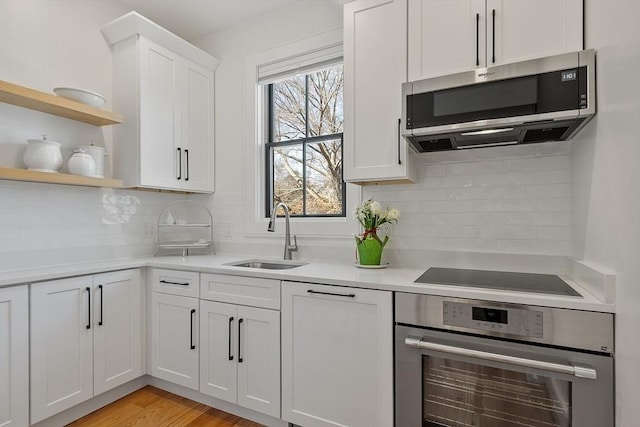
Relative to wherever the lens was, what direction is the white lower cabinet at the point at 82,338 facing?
facing the viewer and to the right of the viewer

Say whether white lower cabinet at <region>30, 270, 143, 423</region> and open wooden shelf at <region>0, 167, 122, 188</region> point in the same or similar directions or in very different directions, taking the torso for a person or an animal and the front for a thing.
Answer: same or similar directions

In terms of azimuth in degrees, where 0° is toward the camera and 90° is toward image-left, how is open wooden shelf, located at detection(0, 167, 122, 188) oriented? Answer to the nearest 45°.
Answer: approximately 315°
